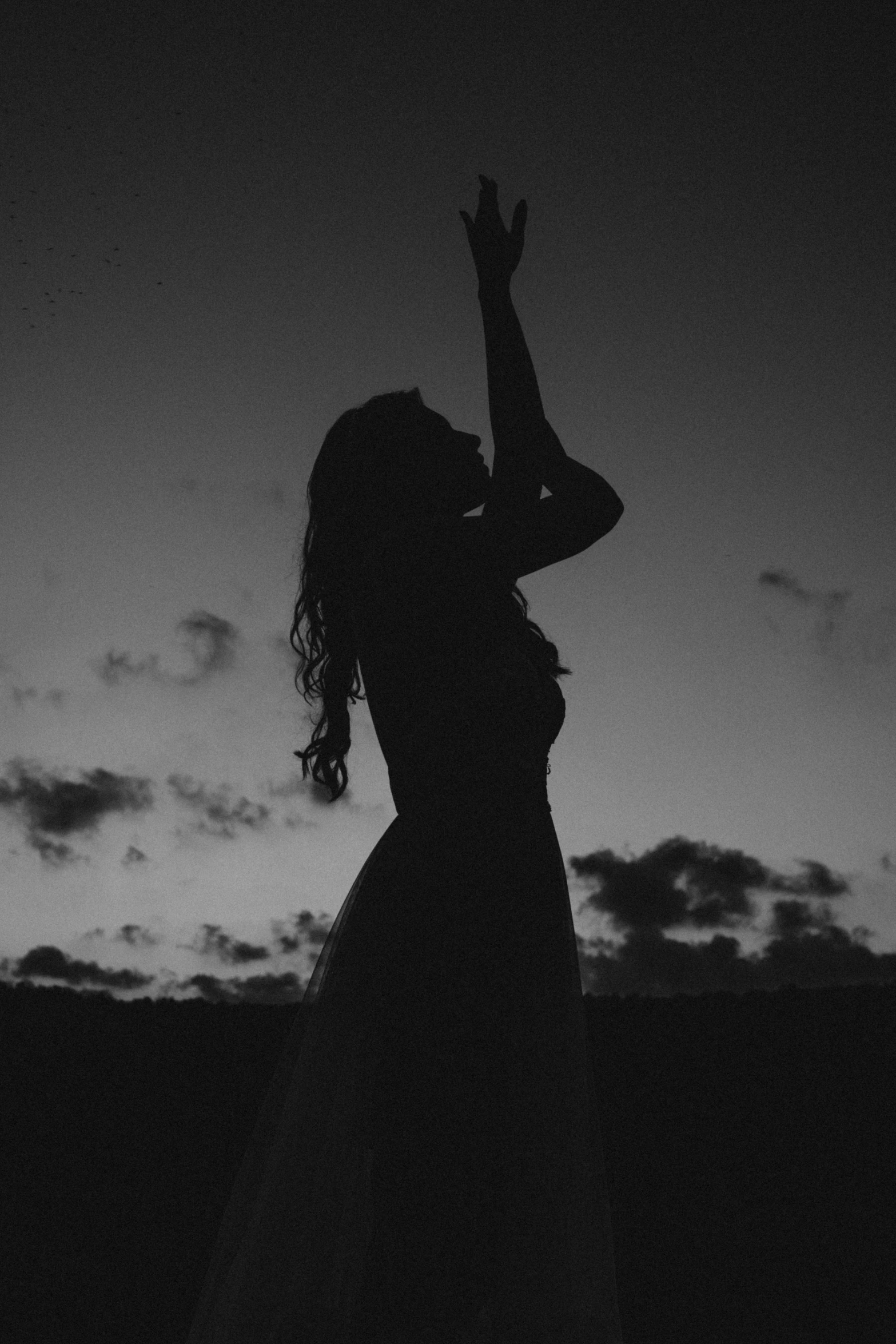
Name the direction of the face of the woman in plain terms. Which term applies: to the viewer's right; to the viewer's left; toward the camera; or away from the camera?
to the viewer's right

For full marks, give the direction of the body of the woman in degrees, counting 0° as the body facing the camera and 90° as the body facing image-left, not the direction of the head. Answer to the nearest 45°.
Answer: approximately 270°
